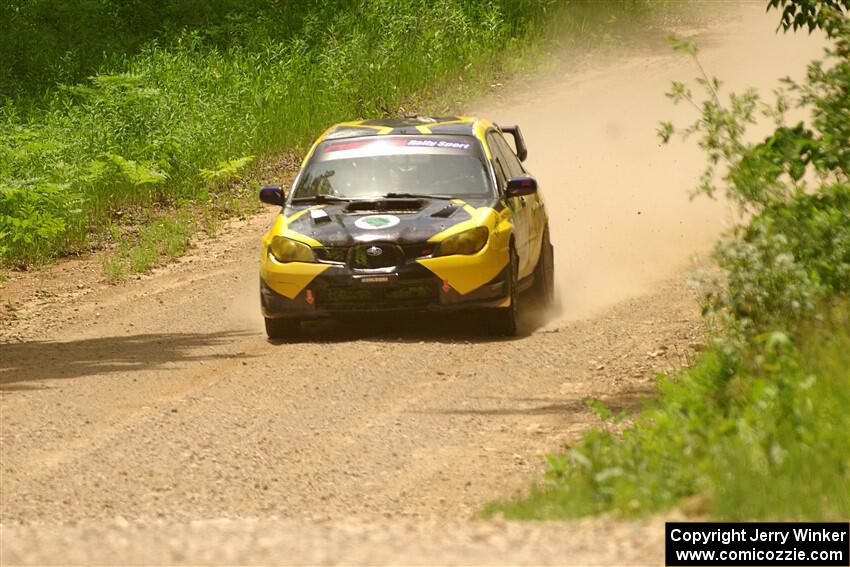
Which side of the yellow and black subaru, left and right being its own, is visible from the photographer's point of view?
front
